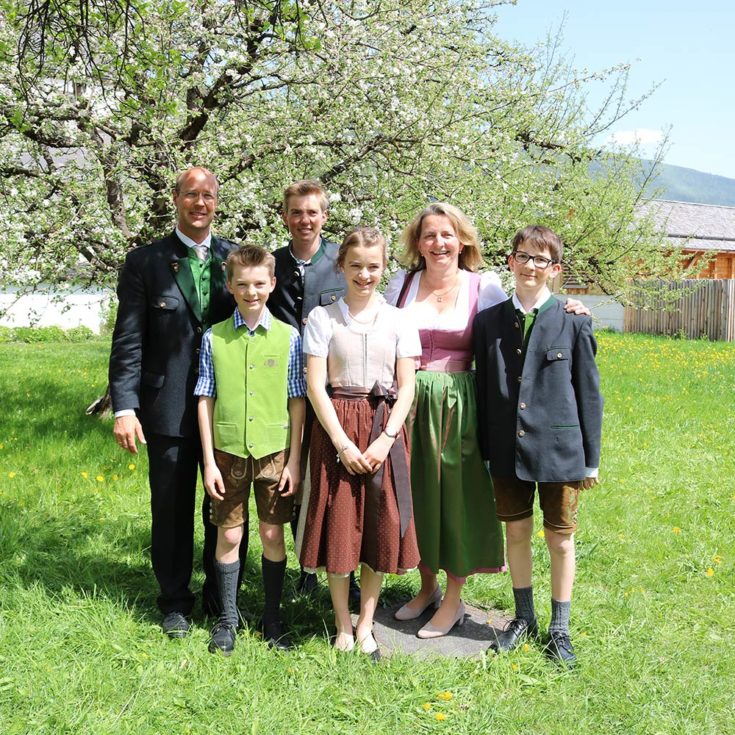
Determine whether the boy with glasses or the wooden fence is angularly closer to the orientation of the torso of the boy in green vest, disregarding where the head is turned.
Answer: the boy with glasses

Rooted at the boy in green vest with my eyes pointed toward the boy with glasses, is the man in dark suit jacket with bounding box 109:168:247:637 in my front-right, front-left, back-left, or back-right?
back-left

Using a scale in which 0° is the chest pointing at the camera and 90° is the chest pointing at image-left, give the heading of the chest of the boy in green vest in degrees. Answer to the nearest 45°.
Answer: approximately 0°

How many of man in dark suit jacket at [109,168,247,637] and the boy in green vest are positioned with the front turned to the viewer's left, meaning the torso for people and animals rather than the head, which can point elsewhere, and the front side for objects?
0

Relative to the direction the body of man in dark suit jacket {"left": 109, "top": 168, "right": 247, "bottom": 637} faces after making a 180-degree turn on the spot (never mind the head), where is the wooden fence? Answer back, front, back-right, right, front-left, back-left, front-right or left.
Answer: right

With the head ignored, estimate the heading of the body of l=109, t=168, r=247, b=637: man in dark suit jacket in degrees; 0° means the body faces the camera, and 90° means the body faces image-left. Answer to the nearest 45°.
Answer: approximately 315°

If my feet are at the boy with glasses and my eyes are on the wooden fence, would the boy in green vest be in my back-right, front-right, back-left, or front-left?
back-left
